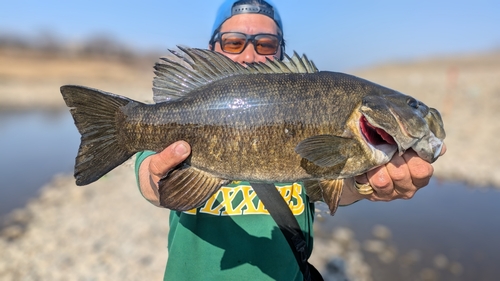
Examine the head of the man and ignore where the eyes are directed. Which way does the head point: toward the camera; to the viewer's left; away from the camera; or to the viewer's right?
toward the camera

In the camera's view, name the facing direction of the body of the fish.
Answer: to the viewer's right

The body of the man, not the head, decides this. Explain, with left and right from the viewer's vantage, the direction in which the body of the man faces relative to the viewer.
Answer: facing the viewer
